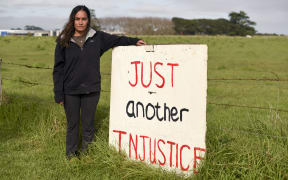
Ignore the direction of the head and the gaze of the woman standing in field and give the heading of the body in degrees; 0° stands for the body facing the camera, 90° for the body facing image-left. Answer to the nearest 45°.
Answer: approximately 0°
